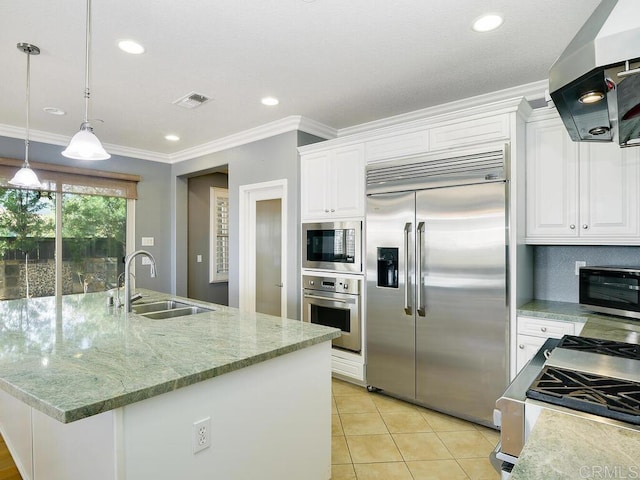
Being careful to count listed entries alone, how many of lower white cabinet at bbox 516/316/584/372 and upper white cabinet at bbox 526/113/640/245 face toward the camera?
2

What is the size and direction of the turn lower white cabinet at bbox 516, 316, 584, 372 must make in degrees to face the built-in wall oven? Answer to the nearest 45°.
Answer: approximately 90° to its right

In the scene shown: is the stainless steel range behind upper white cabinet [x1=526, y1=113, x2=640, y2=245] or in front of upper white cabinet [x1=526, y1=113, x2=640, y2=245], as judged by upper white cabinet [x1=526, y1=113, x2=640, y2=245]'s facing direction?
in front

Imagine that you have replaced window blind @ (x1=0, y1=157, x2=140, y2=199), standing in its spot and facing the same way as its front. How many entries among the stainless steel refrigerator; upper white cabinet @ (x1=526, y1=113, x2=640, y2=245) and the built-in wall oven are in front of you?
3

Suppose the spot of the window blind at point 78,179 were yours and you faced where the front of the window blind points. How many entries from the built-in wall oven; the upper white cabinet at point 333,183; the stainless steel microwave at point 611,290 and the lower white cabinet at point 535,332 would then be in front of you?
4

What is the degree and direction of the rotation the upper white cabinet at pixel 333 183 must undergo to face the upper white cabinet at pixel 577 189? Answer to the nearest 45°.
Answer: approximately 90° to its left

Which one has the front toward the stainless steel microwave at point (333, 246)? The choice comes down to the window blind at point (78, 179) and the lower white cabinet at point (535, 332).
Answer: the window blind

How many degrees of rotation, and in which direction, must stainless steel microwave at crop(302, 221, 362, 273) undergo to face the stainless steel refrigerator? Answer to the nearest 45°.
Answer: approximately 90° to its left

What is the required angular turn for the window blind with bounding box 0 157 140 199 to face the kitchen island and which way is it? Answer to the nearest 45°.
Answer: approximately 45° to its right

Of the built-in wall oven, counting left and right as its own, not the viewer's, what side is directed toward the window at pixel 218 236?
right

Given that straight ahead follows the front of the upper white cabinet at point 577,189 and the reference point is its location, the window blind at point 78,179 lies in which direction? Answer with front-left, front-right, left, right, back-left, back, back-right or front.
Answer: right

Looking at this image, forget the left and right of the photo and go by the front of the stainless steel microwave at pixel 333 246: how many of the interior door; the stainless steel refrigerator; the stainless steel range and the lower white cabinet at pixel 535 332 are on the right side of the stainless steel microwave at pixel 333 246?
1

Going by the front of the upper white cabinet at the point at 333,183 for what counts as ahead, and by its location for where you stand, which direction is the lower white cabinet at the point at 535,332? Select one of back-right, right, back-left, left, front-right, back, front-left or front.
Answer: left

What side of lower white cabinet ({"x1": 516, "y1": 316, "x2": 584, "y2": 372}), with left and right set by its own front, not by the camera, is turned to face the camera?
front

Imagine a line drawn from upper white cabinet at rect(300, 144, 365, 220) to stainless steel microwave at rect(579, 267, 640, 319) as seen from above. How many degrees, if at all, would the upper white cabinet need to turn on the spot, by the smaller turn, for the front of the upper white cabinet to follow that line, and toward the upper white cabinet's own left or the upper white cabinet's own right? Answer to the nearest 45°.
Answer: approximately 90° to the upper white cabinet's own left

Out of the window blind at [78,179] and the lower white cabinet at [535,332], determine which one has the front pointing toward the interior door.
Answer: the window blind

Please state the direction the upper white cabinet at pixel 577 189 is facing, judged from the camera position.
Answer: facing the viewer

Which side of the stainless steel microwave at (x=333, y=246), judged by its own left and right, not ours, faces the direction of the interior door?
right
